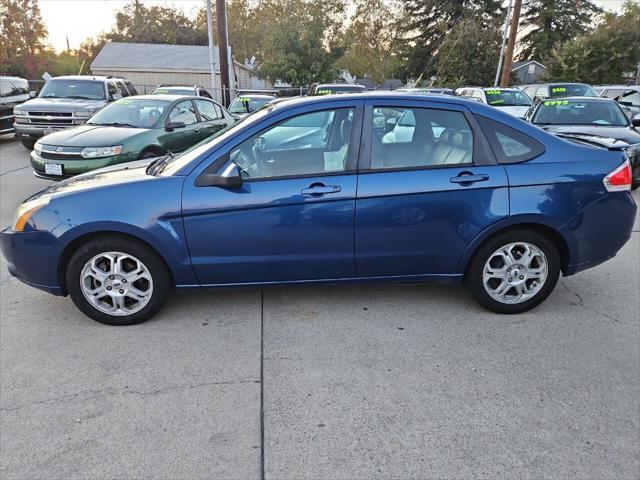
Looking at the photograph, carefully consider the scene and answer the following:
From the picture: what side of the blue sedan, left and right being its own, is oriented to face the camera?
left

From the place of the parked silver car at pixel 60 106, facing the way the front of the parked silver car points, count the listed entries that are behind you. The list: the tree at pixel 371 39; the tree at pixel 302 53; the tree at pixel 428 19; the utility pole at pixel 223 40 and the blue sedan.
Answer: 4

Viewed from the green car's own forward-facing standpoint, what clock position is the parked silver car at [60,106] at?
The parked silver car is roughly at 4 o'clock from the green car.

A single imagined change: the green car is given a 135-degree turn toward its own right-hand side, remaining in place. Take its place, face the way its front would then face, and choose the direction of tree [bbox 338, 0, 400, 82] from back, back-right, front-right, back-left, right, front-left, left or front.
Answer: front-right

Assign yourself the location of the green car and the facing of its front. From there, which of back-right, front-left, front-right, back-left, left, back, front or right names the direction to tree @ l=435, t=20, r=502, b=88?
back

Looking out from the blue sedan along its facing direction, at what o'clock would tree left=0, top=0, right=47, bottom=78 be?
The tree is roughly at 2 o'clock from the blue sedan.

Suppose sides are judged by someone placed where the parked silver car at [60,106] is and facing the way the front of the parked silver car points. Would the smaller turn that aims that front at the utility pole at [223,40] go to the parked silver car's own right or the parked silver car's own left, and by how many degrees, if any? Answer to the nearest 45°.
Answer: approximately 180°

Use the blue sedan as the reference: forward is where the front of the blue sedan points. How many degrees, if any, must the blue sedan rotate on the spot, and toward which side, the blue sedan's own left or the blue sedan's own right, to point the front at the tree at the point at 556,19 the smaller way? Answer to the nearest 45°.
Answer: approximately 135° to the blue sedan's own right

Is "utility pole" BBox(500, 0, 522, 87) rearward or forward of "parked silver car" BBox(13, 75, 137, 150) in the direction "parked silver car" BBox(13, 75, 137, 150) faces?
rearward

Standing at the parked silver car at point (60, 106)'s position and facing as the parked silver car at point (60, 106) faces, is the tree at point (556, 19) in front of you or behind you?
behind

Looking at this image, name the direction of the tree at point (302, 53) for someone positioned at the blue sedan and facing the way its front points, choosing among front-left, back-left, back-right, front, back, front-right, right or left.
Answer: right

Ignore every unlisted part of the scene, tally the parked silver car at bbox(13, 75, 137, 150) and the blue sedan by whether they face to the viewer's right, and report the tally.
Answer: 0

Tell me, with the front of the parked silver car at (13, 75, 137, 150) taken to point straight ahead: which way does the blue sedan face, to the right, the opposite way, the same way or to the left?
to the right

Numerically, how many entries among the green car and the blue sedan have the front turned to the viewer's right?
0

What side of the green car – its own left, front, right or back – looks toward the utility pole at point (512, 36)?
back

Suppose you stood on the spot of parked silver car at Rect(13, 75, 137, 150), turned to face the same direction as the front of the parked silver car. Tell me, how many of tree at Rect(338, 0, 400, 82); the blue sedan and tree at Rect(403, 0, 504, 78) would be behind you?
2
